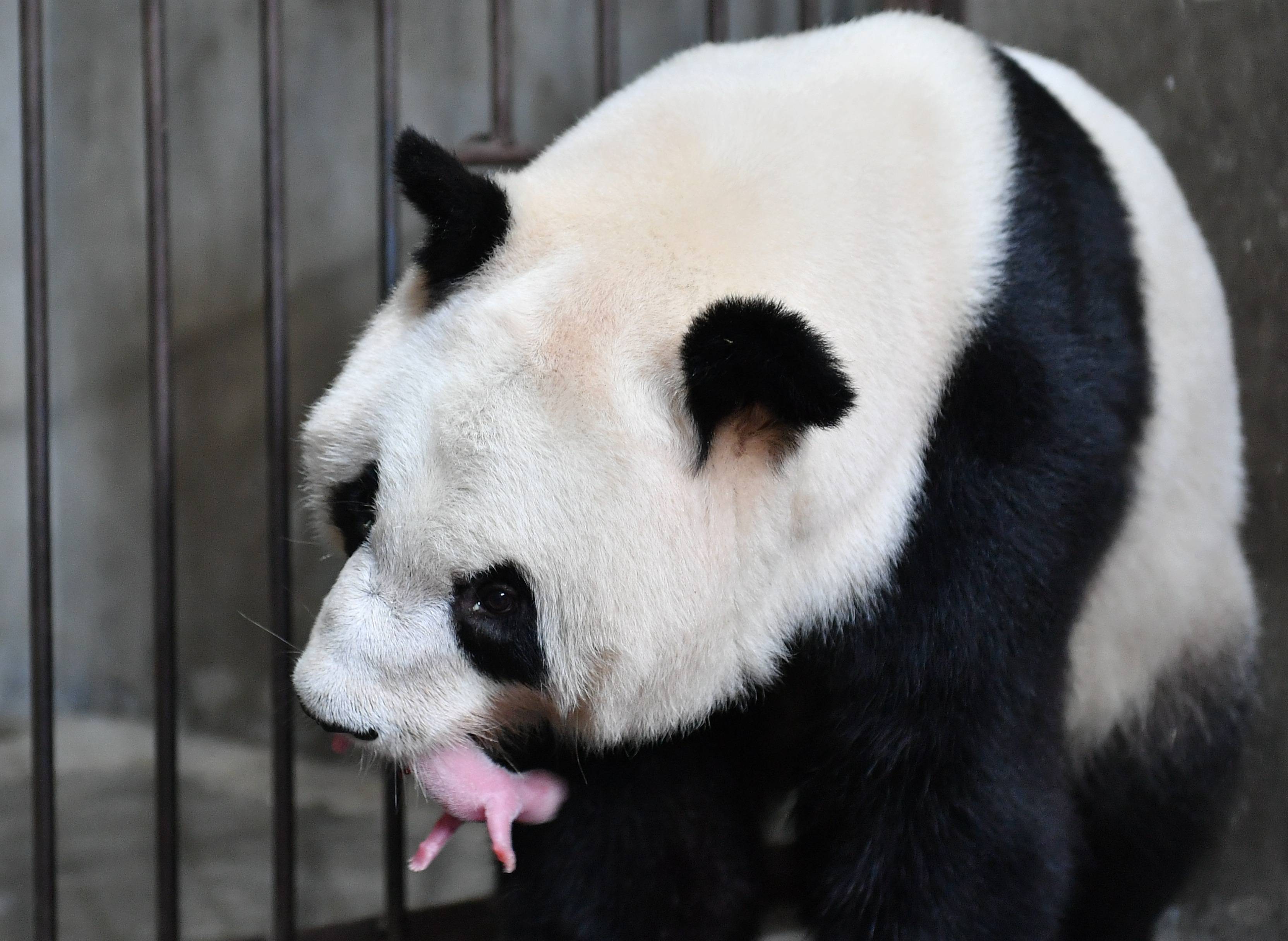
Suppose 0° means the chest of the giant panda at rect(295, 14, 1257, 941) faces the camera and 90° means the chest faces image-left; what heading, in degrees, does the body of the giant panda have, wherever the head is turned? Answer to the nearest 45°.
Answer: approximately 45°
